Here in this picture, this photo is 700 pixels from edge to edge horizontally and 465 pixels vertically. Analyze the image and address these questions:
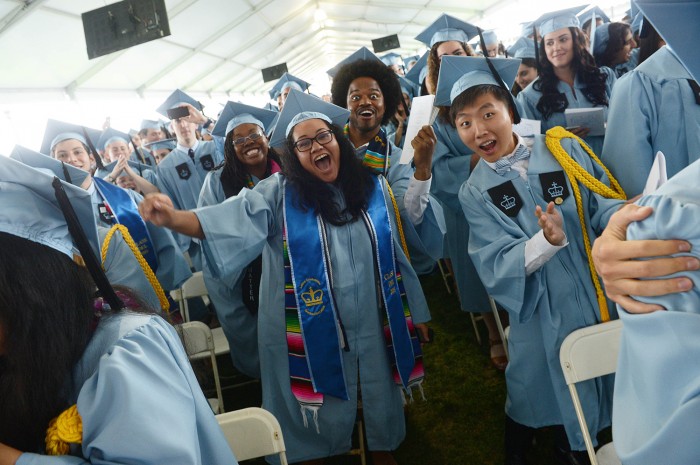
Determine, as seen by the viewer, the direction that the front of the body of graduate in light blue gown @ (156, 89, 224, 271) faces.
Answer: toward the camera

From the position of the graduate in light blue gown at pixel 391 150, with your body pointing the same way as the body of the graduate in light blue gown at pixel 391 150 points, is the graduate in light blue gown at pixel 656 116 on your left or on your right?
on your left

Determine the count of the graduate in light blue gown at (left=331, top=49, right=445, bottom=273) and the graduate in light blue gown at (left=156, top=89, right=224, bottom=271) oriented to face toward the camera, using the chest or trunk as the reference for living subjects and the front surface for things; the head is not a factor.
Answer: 2

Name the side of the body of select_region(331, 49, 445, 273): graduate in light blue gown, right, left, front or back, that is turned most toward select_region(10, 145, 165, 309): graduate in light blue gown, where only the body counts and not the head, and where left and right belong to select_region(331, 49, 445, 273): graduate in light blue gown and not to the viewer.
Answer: right

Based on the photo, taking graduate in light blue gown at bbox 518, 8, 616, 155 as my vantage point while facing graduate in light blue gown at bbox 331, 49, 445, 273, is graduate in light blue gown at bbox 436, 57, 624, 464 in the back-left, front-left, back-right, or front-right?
front-left

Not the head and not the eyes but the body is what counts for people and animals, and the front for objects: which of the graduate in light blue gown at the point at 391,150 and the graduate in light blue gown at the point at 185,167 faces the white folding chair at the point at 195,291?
the graduate in light blue gown at the point at 185,167

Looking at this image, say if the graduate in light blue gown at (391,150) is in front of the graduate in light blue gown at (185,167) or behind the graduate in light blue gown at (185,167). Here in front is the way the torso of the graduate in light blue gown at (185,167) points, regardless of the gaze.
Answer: in front

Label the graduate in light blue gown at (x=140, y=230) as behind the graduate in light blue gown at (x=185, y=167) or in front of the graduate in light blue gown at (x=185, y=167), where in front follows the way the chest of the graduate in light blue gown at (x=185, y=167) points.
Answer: in front

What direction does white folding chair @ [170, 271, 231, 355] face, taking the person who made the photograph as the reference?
facing the viewer and to the right of the viewer

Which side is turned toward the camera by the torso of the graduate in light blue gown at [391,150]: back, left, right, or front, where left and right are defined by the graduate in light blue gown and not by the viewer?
front

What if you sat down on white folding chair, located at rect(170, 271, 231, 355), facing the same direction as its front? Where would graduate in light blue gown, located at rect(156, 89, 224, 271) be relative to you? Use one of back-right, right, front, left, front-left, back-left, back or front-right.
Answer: back-left
